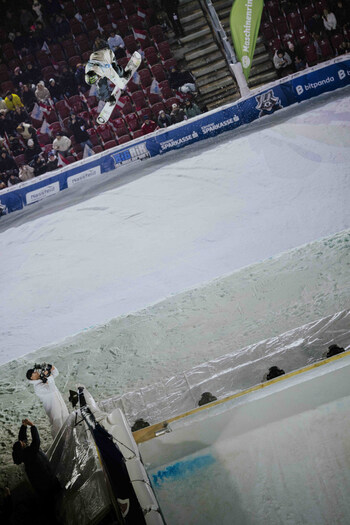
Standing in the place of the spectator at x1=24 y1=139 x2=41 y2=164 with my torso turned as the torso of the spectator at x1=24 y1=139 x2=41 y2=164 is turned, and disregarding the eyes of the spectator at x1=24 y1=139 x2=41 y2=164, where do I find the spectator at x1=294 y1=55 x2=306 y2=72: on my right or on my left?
on my left

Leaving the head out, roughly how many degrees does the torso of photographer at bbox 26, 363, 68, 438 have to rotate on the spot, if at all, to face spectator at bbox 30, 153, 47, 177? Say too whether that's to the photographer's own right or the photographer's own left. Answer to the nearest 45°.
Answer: approximately 90° to the photographer's own left

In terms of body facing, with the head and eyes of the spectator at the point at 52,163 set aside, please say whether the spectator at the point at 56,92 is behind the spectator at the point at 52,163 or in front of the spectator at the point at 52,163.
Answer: behind

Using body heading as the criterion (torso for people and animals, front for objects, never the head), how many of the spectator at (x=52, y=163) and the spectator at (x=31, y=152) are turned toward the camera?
2

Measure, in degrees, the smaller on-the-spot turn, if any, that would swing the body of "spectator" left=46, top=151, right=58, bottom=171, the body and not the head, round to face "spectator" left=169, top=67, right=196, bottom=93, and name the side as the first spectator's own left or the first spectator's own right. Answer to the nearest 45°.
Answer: approximately 90° to the first spectator's own left
